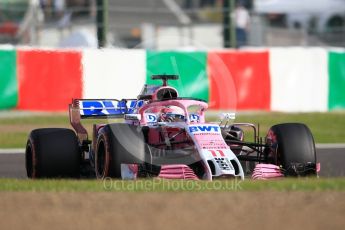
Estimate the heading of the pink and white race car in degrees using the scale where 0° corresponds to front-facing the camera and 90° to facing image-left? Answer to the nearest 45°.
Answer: approximately 315°
